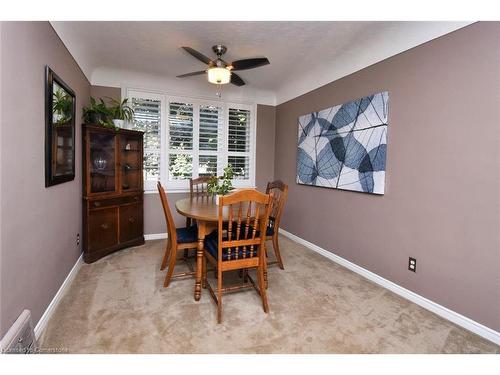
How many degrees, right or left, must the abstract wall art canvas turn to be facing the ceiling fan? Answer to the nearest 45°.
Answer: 0° — it already faces it

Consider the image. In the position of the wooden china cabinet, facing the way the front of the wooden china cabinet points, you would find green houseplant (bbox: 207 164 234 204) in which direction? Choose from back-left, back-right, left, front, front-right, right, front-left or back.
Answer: front

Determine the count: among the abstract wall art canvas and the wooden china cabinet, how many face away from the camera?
0

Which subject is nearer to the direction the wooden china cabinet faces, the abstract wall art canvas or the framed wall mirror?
the abstract wall art canvas

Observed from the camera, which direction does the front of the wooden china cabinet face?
facing the viewer and to the right of the viewer

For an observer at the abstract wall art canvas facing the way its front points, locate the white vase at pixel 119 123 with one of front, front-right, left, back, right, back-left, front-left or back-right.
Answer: front-right

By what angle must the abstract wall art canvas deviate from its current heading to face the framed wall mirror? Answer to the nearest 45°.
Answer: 0° — it already faces it

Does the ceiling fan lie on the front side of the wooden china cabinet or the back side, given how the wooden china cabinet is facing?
on the front side

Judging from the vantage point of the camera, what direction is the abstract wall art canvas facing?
facing the viewer and to the left of the viewer

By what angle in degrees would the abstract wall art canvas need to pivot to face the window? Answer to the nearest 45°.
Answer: approximately 45° to its right

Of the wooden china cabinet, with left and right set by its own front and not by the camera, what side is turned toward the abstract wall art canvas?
front
